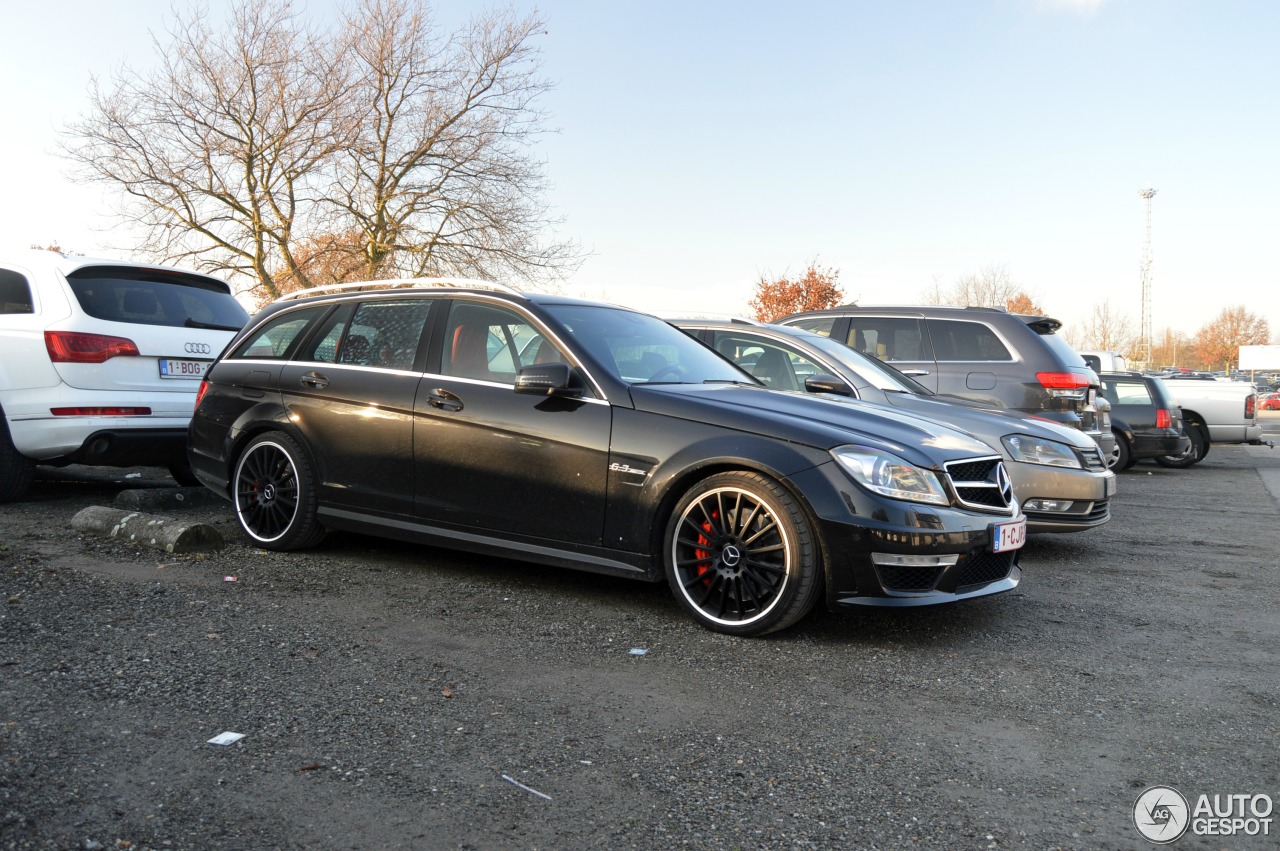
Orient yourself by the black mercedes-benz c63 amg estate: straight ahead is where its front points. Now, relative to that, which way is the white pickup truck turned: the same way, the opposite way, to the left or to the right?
the opposite way

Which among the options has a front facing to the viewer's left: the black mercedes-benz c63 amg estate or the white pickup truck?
the white pickup truck

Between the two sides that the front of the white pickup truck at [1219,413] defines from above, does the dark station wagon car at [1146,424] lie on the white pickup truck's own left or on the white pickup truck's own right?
on the white pickup truck's own left

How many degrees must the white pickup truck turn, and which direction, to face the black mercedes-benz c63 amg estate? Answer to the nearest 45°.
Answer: approximately 90° to its left

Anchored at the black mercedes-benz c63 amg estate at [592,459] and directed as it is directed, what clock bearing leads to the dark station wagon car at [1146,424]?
The dark station wagon car is roughly at 9 o'clock from the black mercedes-benz c63 amg estate.

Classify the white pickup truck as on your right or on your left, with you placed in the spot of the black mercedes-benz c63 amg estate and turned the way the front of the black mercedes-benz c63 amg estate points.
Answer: on your left

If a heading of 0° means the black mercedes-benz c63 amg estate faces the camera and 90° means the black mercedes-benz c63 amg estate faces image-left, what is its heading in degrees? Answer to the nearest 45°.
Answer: approximately 315°

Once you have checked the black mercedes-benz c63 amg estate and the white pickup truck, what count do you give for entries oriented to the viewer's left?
1

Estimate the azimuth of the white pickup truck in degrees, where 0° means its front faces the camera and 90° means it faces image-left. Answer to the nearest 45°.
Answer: approximately 90°
